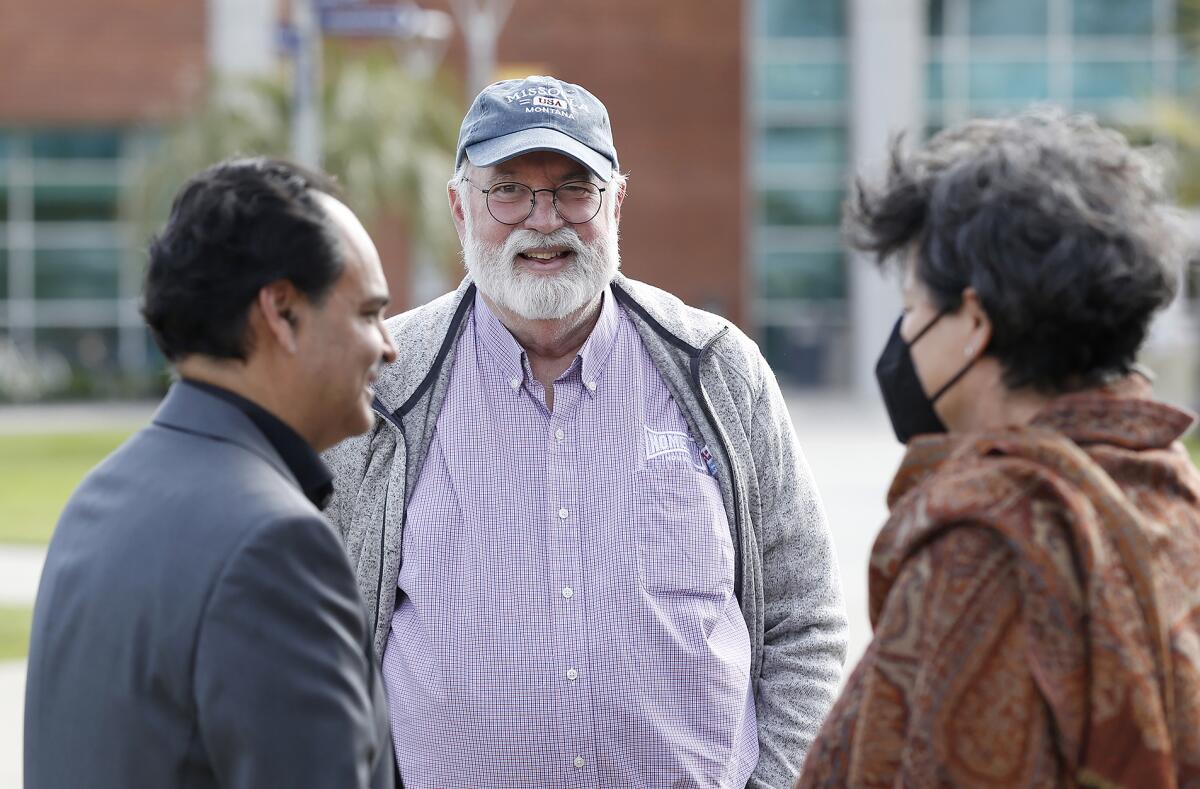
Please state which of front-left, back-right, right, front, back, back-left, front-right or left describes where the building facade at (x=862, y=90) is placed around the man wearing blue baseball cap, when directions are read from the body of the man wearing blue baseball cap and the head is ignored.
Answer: back

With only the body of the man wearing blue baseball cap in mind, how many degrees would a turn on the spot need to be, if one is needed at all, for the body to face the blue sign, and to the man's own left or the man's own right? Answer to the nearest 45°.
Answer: approximately 180°

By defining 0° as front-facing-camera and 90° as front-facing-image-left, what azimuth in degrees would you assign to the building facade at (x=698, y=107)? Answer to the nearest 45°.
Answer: approximately 0°

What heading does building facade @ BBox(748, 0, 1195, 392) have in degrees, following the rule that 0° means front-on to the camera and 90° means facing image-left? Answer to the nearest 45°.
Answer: approximately 0°

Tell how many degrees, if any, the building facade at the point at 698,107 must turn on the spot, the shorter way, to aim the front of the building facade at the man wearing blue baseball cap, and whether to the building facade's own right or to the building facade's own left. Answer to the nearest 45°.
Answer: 0° — it already faces them

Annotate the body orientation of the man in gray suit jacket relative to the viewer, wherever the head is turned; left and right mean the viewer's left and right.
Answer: facing away from the viewer and to the right of the viewer

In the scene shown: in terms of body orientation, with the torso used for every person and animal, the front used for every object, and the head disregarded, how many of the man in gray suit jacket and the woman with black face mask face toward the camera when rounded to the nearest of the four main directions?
0

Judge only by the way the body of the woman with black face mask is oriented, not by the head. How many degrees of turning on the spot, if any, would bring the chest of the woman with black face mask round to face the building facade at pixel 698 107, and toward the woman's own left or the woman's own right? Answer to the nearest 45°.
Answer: approximately 45° to the woman's own right

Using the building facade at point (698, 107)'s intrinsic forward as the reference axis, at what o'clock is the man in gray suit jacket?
The man in gray suit jacket is roughly at 12 o'clock from the building facade.

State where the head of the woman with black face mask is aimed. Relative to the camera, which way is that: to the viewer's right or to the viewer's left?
to the viewer's left

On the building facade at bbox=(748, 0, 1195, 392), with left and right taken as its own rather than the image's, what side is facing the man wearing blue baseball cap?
front
